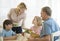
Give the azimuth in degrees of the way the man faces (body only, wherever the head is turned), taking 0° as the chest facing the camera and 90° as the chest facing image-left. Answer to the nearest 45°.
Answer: approximately 90°

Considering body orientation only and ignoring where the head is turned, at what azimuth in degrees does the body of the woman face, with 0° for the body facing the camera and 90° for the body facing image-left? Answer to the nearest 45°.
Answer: approximately 315°
